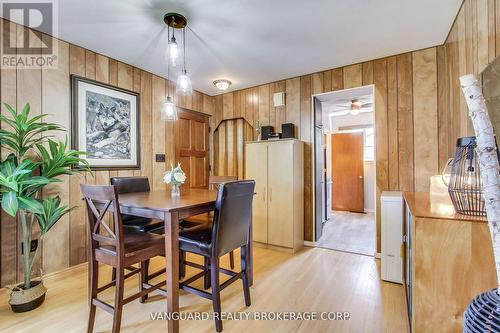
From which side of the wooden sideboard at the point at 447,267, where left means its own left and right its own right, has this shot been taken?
left

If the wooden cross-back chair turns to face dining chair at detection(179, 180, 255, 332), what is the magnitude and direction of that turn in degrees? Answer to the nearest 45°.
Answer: approximately 45° to its right

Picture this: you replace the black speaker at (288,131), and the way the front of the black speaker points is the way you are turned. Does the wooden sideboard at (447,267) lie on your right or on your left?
on your left

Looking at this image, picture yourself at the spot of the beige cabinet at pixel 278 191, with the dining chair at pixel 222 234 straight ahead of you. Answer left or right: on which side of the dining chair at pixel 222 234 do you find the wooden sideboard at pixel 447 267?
left

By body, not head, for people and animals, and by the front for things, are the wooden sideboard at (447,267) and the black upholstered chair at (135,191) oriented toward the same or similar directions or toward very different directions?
very different directions

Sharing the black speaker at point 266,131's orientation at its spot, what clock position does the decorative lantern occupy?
The decorative lantern is roughly at 10 o'clock from the black speaker.

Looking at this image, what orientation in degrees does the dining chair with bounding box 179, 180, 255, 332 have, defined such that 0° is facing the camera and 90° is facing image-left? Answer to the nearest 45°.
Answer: approximately 135°

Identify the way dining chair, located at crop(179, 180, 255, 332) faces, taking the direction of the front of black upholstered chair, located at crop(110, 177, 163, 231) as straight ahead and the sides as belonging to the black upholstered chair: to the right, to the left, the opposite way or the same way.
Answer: the opposite way

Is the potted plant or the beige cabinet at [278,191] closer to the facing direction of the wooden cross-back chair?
the beige cabinet

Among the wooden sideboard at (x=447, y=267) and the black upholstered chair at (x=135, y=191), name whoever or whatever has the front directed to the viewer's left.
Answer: the wooden sideboard

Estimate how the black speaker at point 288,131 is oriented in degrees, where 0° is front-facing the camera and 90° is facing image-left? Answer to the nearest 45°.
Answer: approximately 45°

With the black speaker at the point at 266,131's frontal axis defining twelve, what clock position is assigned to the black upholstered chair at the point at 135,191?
The black upholstered chair is roughly at 12 o'clock from the black speaker.
